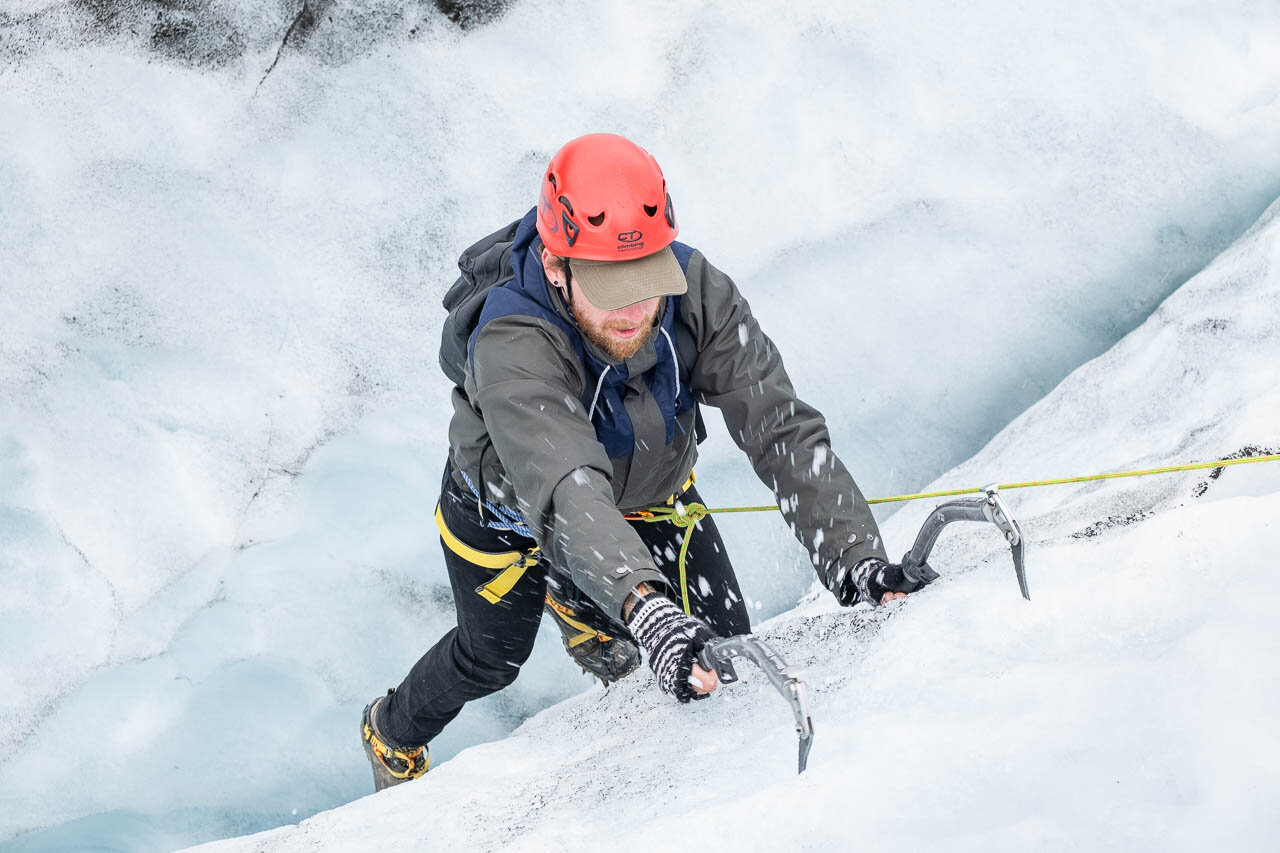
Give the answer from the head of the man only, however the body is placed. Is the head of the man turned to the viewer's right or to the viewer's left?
to the viewer's right

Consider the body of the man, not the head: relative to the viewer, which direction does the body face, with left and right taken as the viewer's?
facing the viewer and to the right of the viewer
